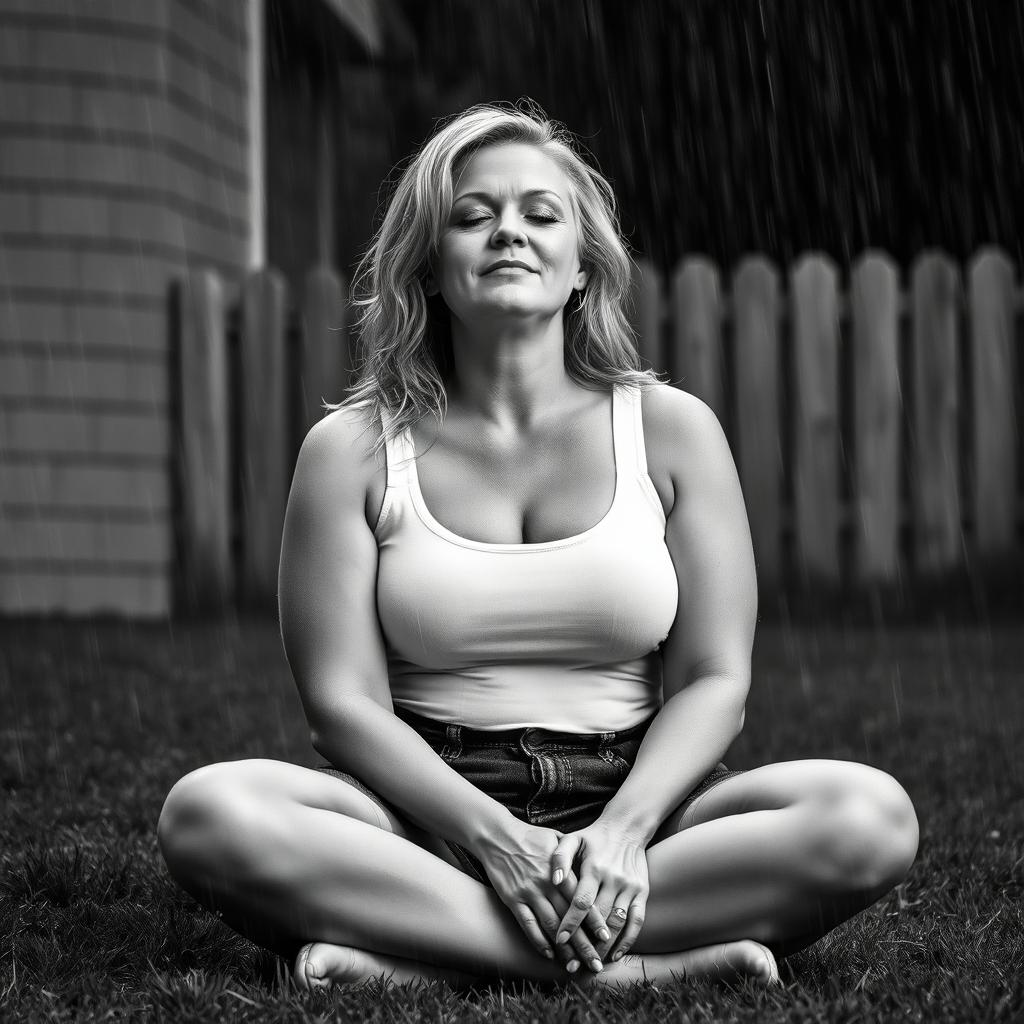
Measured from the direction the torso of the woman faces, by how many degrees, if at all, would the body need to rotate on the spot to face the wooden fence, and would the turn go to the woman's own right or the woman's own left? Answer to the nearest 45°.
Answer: approximately 180°

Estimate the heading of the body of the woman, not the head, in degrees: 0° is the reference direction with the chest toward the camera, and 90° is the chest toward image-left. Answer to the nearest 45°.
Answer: approximately 0°
